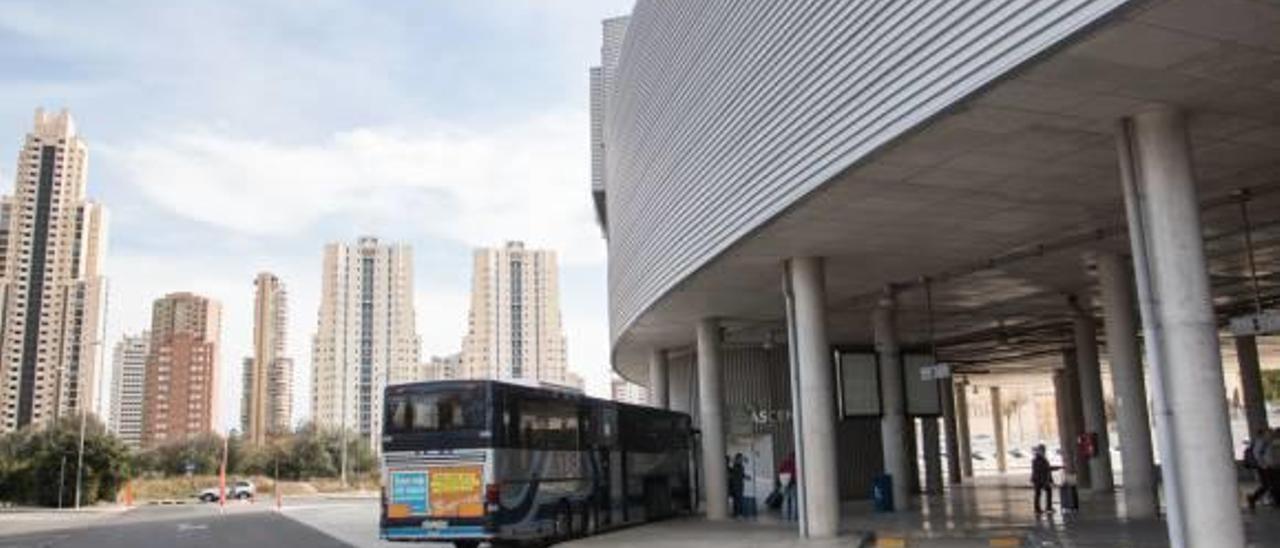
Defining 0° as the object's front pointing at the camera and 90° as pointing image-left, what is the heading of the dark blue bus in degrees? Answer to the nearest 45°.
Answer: approximately 225°

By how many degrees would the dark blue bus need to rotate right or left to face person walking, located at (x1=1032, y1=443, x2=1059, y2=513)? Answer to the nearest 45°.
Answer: approximately 45° to its right

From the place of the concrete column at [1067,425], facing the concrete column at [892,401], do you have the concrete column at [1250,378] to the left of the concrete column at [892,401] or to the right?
left

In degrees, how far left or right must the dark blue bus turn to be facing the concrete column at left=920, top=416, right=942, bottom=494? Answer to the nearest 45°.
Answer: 0° — it already faces it

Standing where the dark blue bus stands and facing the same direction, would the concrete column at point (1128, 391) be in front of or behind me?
in front

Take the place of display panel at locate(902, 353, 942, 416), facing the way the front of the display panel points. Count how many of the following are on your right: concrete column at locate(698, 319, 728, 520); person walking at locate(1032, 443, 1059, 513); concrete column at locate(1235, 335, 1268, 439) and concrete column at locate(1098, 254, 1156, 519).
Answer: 1

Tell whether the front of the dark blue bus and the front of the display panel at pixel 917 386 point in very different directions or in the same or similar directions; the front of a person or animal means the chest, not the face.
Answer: very different directions

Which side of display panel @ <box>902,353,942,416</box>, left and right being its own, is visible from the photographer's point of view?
front

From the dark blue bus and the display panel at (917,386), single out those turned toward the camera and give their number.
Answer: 1

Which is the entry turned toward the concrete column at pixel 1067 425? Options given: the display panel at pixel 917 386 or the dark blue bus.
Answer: the dark blue bus

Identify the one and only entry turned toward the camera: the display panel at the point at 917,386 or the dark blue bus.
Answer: the display panel
